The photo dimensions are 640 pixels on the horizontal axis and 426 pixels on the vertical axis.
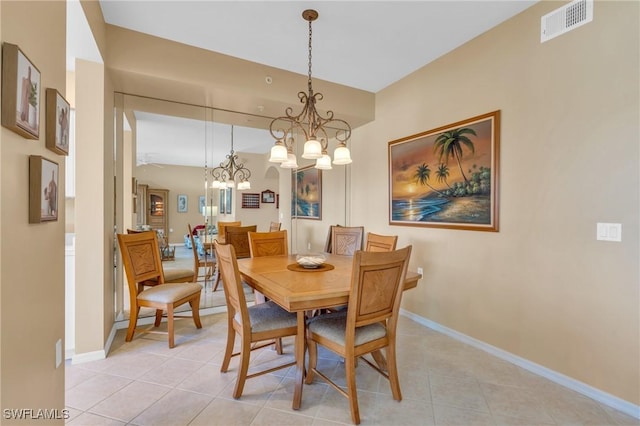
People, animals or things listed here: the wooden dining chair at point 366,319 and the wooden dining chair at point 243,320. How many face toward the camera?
0

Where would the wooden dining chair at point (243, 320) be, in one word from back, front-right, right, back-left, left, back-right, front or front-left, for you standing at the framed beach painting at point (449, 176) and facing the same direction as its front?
front

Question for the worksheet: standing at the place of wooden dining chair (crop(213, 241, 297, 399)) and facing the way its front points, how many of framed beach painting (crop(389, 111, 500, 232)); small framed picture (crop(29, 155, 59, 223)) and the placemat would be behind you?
1

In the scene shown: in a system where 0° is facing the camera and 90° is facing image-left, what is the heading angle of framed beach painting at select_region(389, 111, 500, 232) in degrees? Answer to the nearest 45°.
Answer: approximately 45°

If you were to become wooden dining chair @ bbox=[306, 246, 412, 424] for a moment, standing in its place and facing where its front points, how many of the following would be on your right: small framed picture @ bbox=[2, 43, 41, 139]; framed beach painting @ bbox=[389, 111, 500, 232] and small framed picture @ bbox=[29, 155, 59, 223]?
1

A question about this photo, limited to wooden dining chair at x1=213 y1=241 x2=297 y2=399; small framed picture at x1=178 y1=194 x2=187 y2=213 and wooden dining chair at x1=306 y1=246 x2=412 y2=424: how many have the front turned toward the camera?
1

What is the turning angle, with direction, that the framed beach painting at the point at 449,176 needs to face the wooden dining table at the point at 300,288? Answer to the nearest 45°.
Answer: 0° — it already faces it

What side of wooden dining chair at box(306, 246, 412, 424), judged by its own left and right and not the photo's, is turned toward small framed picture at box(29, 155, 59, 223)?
left

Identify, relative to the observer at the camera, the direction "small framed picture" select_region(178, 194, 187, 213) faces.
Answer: facing the viewer

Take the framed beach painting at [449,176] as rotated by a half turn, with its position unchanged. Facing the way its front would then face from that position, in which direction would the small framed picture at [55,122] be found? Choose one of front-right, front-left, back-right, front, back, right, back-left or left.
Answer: back

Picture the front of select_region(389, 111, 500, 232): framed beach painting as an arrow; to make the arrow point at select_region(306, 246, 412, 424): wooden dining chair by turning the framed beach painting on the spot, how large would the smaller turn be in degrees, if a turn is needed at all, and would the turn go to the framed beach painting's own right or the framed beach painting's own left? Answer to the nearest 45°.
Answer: approximately 45° to the framed beach painting's own left

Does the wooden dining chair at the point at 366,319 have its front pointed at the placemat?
yes

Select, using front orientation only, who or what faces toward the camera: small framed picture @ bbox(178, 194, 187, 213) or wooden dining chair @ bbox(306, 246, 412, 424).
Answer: the small framed picture

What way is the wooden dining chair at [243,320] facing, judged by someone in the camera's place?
facing away from the viewer and to the right of the viewer

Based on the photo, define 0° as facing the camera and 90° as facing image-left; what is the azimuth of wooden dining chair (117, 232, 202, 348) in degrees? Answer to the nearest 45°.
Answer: approximately 315°

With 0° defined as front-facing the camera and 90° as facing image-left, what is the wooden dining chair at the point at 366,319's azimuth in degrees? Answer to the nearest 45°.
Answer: approximately 135°

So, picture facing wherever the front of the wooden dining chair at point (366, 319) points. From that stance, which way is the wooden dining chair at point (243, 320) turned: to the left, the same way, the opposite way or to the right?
to the right

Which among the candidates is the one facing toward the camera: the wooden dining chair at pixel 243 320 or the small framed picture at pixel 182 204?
the small framed picture
